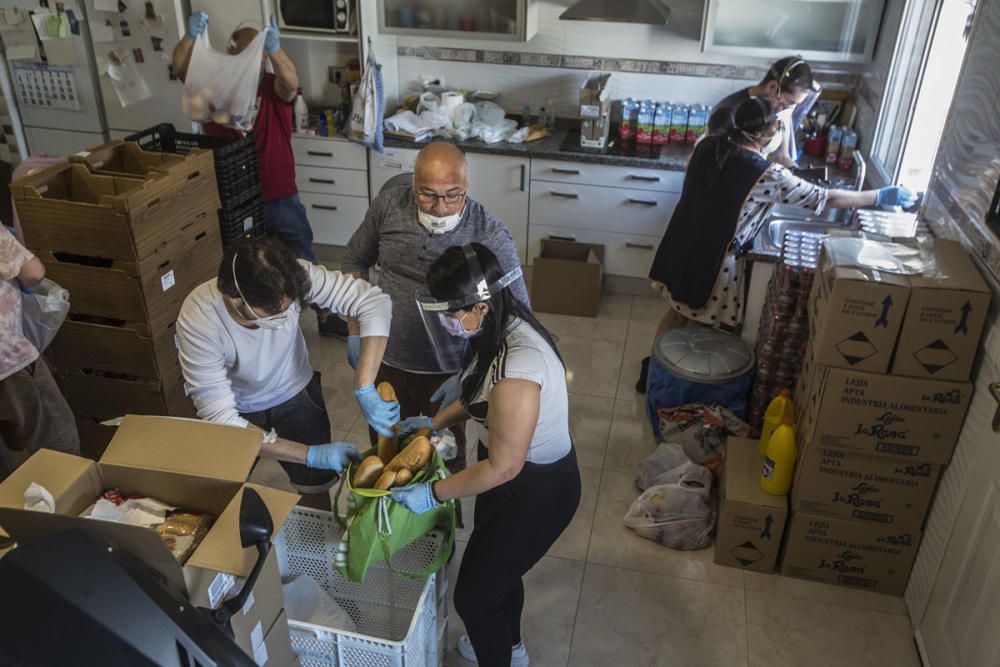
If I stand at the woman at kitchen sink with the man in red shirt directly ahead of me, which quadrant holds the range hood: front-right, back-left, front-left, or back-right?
front-right

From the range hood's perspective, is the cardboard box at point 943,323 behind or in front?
in front

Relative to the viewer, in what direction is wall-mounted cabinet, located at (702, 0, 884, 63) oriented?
toward the camera

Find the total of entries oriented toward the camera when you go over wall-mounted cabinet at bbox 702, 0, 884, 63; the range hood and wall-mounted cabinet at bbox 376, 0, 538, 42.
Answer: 3

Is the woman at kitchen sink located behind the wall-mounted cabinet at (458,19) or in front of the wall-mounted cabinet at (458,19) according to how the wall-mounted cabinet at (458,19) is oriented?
in front

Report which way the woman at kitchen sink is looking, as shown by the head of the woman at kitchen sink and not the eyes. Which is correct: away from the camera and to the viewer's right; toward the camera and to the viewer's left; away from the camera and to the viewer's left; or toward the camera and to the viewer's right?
away from the camera and to the viewer's right

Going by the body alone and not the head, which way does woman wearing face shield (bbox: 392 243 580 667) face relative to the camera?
to the viewer's left

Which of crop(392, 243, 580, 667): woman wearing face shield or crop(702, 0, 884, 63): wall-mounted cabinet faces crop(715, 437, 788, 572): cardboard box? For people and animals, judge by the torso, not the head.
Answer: the wall-mounted cabinet

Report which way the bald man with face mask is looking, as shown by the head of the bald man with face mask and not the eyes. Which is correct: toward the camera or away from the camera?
toward the camera

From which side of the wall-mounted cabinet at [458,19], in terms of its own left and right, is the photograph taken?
front

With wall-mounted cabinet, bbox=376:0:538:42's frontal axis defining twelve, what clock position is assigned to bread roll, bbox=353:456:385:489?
The bread roll is roughly at 12 o'clock from the wall-mounted cabinet.

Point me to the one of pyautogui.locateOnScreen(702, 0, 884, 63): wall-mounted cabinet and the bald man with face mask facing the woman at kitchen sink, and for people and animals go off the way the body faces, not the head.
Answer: the wall-mounted cabinet

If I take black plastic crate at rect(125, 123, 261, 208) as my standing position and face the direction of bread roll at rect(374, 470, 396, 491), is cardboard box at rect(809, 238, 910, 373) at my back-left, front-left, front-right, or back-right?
front-left

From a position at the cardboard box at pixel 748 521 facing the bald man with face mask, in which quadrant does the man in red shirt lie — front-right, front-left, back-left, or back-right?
front-right

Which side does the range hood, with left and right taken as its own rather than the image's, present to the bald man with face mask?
front

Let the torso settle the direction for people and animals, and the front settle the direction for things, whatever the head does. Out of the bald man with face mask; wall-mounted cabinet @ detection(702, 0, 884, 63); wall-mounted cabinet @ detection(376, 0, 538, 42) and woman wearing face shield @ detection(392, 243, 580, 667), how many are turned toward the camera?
3

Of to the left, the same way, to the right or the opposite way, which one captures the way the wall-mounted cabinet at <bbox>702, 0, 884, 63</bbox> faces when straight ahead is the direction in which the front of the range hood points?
the same way

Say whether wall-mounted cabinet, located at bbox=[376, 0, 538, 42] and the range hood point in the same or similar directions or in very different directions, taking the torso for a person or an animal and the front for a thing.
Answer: same or similar directions

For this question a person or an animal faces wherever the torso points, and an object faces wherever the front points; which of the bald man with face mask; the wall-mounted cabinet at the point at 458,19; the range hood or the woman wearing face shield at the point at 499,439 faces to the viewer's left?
the woman wearing face shield

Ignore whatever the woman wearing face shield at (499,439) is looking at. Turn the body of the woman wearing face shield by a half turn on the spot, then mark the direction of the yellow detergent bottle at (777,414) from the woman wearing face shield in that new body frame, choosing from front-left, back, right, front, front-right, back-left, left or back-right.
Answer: front-left
